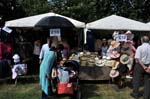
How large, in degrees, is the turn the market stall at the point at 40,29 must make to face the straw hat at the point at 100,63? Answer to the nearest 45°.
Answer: approximately 45° to its left

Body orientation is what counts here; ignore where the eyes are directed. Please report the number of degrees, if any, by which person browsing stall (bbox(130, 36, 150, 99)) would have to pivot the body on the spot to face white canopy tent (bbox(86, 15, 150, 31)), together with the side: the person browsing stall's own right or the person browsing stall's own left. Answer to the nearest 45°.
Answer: approximately 45° to the person browsing stall's own right

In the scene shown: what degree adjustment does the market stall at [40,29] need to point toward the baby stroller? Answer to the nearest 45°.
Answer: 0° — it already faces it

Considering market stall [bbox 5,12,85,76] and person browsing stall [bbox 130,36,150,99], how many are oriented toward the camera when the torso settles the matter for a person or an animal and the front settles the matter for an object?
1

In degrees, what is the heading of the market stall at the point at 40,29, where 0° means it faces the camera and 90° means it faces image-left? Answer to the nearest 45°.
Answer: approximately 0°

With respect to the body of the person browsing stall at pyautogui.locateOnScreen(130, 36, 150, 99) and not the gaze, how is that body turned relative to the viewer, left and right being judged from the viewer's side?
facing away from the viewer and to the left of the viewer
